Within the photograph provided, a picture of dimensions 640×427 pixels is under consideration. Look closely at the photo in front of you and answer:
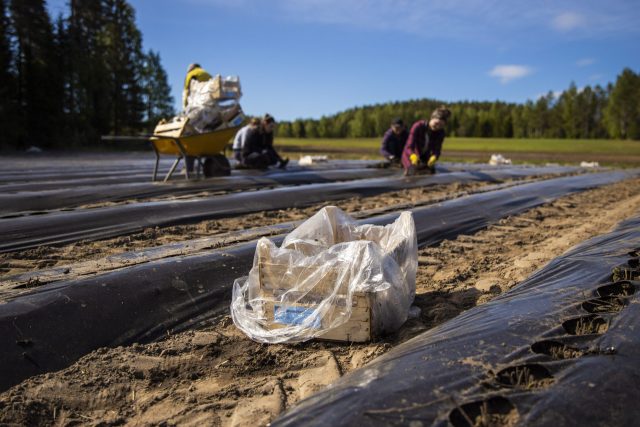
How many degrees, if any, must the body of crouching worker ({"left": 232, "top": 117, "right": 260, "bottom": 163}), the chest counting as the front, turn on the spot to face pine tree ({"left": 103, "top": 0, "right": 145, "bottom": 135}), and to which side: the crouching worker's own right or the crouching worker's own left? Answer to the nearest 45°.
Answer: approximately 90° to the crouching worker's own left

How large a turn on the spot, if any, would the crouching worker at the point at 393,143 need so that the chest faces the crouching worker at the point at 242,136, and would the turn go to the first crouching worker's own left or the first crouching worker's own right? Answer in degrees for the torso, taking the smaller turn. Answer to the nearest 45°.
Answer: approximately 45° to the first crouching worker's own right

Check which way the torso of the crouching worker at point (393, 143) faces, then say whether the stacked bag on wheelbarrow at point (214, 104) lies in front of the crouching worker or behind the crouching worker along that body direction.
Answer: in front

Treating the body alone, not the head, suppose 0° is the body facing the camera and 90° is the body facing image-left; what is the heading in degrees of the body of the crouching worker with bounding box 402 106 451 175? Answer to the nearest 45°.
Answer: approximately 0°

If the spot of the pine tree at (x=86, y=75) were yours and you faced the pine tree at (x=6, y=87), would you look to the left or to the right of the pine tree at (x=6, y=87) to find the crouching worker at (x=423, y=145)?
left

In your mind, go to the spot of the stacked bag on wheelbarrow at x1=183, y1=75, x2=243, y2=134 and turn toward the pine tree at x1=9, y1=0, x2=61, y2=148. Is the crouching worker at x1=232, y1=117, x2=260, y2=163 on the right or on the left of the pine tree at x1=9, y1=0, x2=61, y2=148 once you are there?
right

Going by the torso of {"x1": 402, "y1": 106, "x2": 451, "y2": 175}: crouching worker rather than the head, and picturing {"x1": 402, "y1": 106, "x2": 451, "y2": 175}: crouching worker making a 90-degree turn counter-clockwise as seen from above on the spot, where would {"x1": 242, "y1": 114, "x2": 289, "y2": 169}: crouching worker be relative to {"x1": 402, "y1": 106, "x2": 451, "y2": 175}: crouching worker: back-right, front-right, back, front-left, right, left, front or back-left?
back

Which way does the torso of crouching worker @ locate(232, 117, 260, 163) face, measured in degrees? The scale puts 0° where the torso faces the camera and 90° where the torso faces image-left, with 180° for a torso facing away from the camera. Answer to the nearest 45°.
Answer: approximately 270°

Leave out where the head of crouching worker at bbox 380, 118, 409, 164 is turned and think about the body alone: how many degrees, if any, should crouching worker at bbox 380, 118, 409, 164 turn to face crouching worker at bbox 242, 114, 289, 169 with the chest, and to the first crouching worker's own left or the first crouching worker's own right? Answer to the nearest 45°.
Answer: approximately 45° to the first crouching worker's own right

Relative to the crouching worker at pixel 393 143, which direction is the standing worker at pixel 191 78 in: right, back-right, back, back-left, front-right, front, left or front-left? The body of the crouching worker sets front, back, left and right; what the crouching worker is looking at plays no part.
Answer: front-right

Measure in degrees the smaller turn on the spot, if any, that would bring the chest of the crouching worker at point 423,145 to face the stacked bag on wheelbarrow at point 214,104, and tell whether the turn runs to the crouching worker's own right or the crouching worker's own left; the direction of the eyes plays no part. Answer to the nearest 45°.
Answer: approximately 45° to the crouching worker's own right
